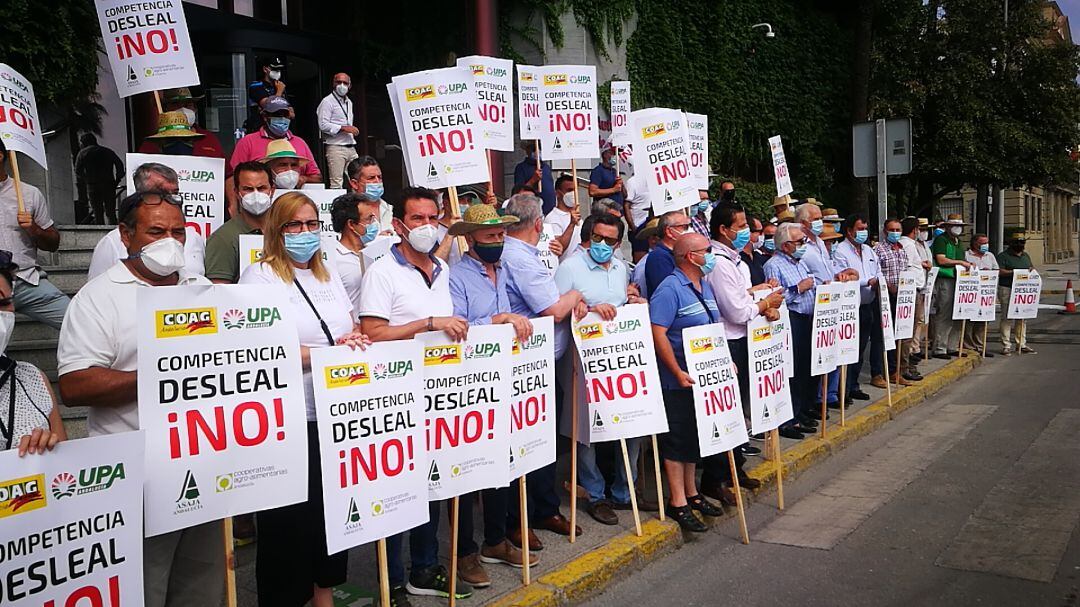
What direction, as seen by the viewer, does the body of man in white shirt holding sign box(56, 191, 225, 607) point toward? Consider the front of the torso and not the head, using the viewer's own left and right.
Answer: facing the viewer and to the right of the viewer

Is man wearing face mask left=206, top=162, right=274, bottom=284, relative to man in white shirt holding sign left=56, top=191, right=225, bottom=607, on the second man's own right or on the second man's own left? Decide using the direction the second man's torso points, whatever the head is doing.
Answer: on the second man's own left

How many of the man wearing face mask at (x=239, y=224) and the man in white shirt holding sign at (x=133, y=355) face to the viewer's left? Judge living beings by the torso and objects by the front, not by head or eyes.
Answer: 0

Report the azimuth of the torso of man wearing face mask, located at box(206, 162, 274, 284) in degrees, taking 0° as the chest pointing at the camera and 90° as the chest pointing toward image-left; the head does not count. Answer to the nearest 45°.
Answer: approximately 315°

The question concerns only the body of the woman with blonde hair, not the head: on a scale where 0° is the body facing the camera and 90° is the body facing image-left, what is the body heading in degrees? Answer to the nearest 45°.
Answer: approximately 315°

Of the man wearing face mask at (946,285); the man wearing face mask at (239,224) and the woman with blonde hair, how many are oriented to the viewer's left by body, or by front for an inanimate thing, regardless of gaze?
0

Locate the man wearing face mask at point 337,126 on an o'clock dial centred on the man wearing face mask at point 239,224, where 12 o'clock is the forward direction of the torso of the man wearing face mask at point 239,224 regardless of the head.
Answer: the man wearing face mask at point 337,126 is roughly at 8 o'clock from the man wearing face mask at point 239,224.

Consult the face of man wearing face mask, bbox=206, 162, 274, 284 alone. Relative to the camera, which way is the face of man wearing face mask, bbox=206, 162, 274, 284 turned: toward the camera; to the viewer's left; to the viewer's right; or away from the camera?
toward the camera

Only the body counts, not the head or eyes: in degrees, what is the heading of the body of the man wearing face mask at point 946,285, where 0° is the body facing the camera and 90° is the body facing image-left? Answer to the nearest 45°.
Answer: approximately 315°

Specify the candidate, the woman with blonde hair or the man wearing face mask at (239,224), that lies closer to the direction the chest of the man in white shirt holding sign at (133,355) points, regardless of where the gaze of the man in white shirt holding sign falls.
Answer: the woman with blonde hair

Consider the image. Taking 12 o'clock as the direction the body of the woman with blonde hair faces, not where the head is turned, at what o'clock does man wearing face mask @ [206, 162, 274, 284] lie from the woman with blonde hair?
The man wearing face mask is roughly at 7 o'clock from the woman with blonde hair.

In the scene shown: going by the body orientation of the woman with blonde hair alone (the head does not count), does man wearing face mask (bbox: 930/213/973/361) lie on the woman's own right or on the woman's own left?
on the woman's own left

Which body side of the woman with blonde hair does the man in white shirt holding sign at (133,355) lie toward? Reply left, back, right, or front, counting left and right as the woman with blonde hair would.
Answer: right

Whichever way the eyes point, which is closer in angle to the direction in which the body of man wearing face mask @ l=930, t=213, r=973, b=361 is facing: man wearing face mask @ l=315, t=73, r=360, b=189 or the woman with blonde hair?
the woman with blonde hair

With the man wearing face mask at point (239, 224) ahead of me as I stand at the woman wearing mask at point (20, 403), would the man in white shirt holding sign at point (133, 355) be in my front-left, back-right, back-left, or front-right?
front-right
